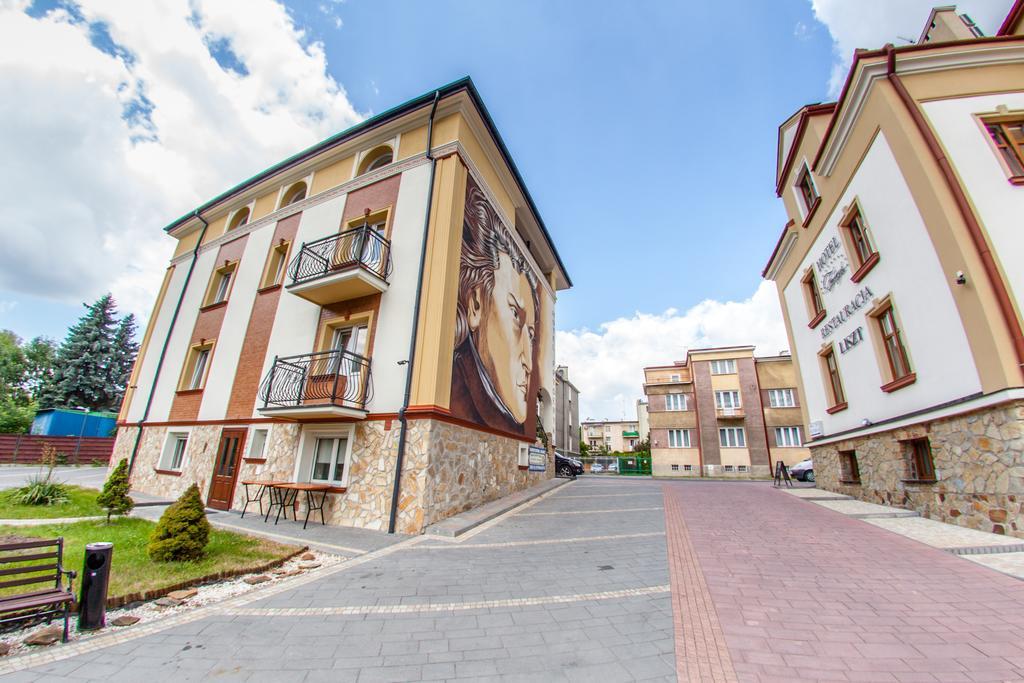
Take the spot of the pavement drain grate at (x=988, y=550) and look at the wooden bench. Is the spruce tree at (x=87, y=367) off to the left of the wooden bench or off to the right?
right

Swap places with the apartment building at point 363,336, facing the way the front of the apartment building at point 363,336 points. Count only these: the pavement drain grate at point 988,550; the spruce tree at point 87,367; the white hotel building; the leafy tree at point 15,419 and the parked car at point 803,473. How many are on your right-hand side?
2

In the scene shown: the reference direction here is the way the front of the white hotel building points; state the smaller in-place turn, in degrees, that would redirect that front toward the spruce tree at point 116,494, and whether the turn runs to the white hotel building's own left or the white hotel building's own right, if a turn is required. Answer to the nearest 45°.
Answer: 0° — it already faces it

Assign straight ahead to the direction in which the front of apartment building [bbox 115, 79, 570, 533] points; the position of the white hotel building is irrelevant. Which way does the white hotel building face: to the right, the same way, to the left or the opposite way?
to the right

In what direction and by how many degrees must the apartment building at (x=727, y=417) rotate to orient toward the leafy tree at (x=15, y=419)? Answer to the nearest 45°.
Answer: approximately 45° to its right

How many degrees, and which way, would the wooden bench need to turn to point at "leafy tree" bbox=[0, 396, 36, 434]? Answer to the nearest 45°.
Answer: approximately 135° to its left

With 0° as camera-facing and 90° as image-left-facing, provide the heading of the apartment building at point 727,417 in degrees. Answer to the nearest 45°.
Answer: approximately 0°

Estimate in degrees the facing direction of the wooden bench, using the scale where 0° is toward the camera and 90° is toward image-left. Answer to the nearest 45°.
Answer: approximately 315°

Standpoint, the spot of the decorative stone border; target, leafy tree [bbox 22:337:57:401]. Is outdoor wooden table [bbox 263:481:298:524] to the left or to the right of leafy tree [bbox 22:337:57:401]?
right

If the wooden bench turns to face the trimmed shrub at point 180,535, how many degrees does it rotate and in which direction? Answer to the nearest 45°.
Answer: approximately 90° to its left

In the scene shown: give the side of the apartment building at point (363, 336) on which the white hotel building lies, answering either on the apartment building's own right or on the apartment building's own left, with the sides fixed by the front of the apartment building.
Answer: on the apartment building's own left

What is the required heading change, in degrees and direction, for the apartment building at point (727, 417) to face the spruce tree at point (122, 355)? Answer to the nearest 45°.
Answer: approximately 45° to its right
